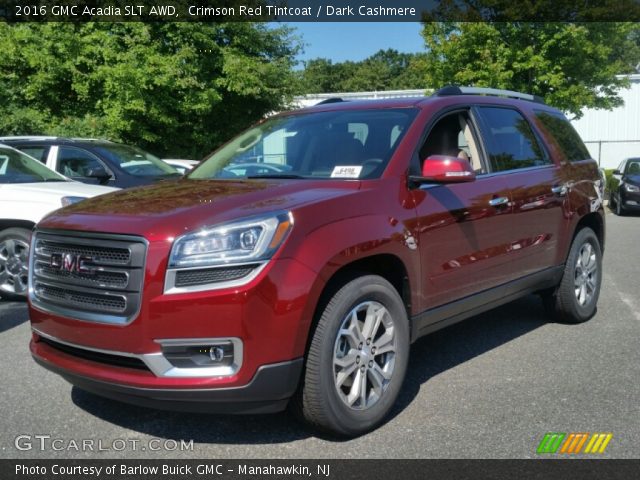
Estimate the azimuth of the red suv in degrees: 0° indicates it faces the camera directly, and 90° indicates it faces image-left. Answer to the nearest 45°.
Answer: approximately 45°

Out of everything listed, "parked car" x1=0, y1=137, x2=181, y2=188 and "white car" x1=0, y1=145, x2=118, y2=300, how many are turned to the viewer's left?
0

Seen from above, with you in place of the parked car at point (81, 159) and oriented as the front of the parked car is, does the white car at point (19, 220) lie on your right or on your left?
on your right

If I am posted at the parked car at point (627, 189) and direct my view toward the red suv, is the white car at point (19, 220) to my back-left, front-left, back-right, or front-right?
front-right

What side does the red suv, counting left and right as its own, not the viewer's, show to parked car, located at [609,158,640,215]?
back

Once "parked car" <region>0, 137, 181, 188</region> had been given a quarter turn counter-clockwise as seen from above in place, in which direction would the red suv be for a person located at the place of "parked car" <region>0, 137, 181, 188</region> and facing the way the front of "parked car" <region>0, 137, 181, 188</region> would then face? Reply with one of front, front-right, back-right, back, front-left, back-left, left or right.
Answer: back-right

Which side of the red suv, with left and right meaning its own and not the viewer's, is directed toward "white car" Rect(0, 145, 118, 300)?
right

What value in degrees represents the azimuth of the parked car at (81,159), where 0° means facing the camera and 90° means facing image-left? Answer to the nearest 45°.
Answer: approximately 315°

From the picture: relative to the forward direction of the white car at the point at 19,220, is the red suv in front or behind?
in front

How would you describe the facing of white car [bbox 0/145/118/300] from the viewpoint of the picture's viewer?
facing the viewer and to the right of the viewer
